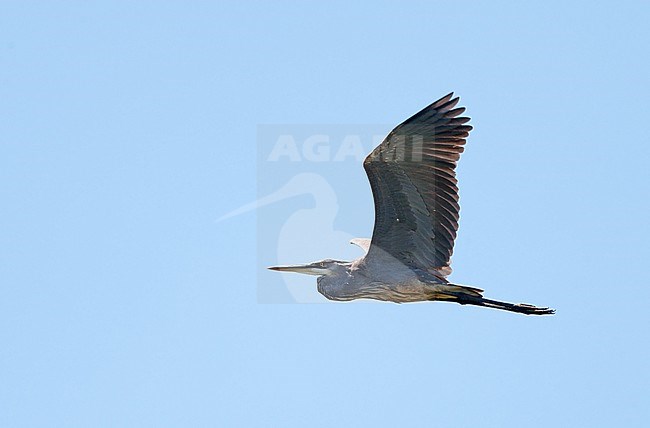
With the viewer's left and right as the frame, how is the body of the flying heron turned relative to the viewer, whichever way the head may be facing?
facing to the left of the viewer
